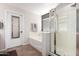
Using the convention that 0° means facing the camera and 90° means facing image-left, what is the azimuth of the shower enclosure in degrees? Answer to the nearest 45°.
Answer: approximately 45°

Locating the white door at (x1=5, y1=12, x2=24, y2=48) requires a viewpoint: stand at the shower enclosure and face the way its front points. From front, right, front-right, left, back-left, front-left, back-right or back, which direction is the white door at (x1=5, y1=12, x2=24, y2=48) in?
front-right
